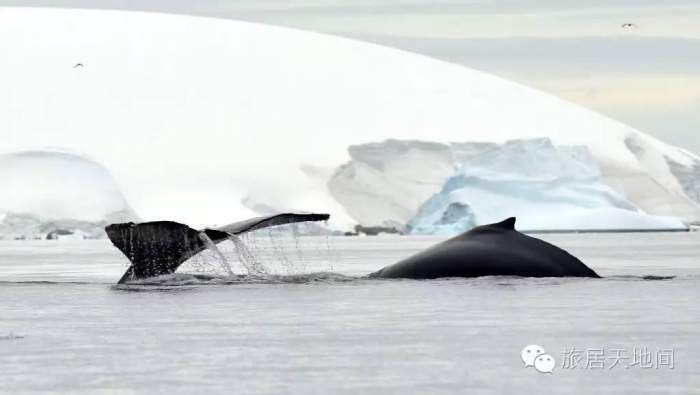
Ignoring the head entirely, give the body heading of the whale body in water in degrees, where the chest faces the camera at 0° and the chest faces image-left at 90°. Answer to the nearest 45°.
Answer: approximately 90°
